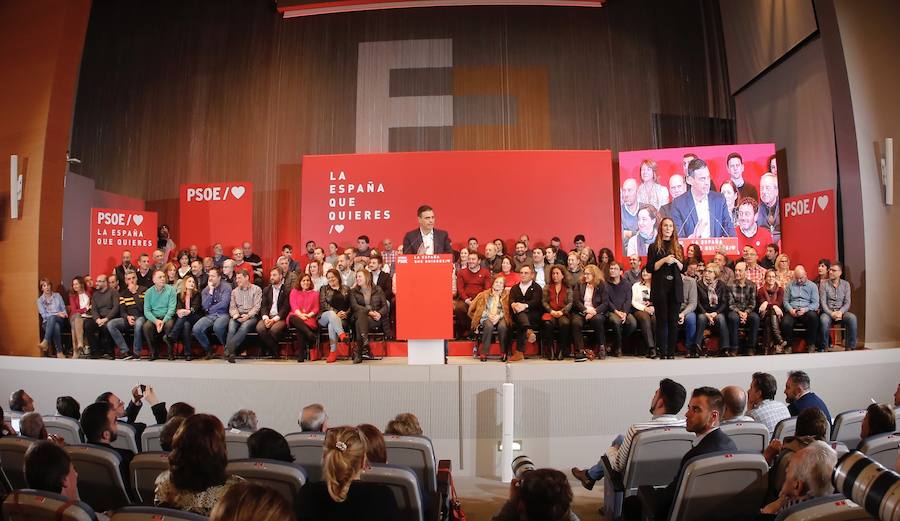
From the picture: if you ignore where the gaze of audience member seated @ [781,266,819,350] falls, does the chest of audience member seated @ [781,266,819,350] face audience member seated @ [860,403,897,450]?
yes

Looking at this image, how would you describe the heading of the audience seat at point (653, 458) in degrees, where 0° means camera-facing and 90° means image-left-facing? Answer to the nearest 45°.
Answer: approximately 135°

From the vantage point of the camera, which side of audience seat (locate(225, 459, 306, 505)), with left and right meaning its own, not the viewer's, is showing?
back

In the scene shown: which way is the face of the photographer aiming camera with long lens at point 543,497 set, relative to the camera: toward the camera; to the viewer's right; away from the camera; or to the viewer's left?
away from the camera

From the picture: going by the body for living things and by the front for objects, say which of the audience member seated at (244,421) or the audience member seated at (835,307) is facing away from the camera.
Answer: the audience member seated at (244,421)

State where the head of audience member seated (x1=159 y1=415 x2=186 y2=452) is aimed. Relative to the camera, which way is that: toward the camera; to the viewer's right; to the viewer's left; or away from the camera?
away from the camera

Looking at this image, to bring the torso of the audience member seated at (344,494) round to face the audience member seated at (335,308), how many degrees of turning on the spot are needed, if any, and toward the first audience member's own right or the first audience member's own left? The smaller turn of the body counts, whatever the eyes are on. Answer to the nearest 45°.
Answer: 0° — they already face them

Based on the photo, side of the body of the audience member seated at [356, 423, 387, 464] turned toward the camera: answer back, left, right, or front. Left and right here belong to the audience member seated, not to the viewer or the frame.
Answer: back

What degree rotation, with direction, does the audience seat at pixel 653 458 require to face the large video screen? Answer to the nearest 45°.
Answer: approximately 45° to its right

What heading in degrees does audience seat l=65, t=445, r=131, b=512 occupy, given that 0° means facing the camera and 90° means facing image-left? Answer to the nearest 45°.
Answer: approximately 225°

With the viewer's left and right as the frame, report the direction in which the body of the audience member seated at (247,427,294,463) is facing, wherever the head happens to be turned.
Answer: facing away from the viewer

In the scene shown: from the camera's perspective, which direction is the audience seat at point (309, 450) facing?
away from the camera

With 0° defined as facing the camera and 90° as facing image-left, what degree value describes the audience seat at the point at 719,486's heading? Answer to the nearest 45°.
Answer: approximately 135°

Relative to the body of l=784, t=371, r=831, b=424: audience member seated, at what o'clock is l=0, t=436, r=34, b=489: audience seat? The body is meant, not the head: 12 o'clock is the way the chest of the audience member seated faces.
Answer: The audience seat is roughly at 9 o'clock from the audience member seated.

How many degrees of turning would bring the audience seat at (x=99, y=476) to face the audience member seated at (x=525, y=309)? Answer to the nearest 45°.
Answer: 0° — it already faces them
